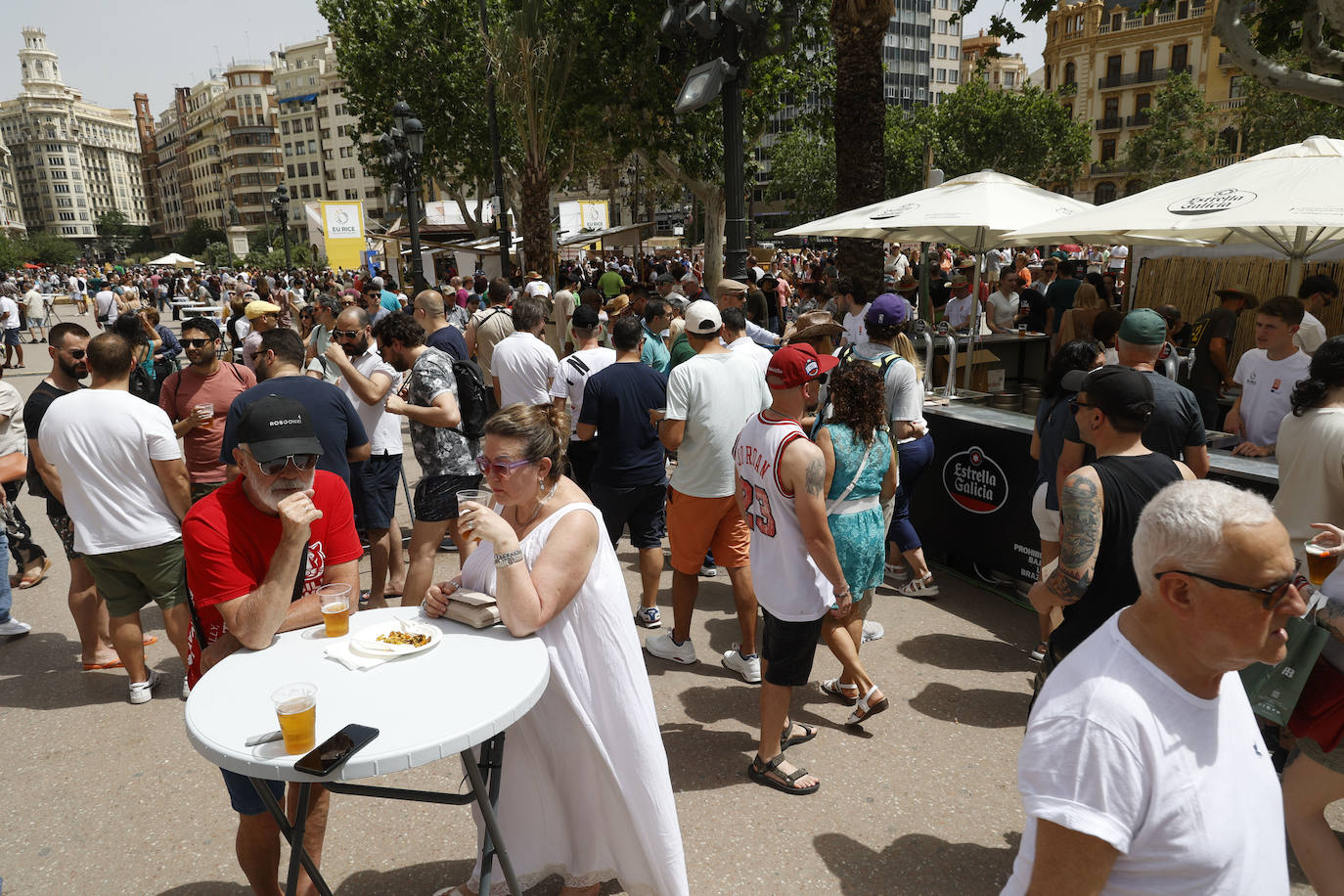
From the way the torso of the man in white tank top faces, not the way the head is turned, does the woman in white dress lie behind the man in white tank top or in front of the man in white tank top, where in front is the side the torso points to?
behind

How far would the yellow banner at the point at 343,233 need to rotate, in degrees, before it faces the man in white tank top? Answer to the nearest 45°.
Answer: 0° — it already faces them

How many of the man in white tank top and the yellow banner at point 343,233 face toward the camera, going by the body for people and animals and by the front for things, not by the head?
1

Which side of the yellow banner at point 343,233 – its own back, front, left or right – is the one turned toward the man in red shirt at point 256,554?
front

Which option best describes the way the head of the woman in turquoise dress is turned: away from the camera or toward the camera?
away from the camera

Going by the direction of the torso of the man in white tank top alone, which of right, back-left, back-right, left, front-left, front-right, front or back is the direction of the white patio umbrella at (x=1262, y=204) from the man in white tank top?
front

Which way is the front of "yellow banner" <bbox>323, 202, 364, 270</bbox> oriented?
toward the camera

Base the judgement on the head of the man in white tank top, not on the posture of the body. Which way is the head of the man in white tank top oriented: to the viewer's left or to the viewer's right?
to the viewer's right

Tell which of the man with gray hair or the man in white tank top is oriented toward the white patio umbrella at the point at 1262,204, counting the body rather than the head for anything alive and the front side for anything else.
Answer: the man in white tank top

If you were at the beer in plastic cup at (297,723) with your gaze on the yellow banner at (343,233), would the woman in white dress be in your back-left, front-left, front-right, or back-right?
front-right

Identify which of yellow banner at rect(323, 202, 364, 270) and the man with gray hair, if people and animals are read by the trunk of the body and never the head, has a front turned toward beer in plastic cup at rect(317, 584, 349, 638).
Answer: the yellow banner

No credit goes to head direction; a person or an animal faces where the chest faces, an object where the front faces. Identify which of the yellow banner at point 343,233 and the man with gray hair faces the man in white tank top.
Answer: the yellow banner
